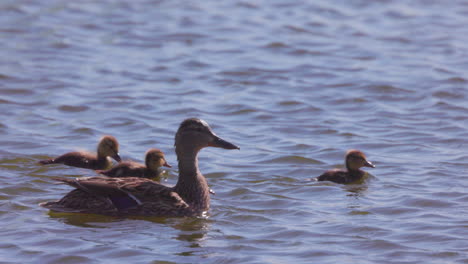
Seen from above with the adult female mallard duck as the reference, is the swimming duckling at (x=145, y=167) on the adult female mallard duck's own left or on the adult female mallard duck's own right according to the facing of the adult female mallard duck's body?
on the adult female mallard duck's own left

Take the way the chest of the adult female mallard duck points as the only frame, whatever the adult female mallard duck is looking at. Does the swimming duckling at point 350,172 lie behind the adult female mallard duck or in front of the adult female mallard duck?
in front

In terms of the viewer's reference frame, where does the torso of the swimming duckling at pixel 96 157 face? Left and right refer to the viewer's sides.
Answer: facing to the right of the viewer

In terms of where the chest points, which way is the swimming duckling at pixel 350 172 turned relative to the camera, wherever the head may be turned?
to the viewer's right

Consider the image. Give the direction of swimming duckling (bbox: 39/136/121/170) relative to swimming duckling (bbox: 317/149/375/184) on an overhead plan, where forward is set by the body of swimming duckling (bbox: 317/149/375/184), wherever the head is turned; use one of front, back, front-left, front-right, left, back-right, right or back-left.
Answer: back

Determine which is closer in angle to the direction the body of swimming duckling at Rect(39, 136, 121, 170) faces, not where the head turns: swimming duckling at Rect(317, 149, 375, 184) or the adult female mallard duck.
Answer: the swimming duckling

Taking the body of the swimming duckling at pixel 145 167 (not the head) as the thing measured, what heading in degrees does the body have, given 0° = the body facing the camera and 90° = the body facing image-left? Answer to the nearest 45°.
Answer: approximately 270°

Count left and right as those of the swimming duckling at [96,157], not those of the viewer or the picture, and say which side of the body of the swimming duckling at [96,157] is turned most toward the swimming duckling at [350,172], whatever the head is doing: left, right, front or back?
front

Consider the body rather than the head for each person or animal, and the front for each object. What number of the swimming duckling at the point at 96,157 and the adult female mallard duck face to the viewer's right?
2

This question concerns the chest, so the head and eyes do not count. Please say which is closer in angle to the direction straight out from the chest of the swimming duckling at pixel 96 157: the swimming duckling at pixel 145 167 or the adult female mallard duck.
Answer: the swimming duckling

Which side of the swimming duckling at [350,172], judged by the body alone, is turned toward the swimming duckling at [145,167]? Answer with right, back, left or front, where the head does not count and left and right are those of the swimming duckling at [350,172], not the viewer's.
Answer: back

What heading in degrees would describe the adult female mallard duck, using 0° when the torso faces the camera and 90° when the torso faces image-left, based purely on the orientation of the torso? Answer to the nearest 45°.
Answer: approximately 270°

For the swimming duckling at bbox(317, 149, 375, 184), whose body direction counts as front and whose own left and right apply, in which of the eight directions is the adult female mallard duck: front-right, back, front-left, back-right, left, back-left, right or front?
back-right

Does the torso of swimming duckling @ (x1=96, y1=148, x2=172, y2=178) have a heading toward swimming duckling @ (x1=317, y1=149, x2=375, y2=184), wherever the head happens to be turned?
yes
